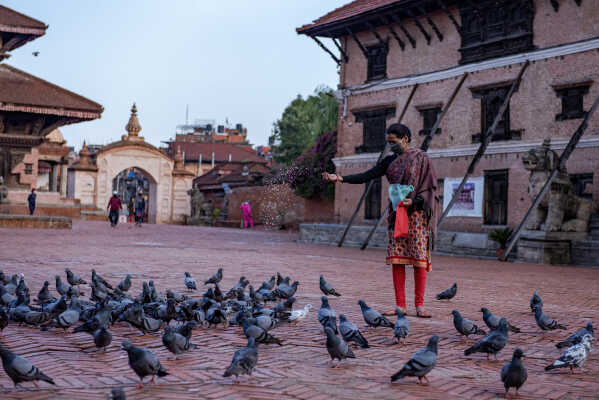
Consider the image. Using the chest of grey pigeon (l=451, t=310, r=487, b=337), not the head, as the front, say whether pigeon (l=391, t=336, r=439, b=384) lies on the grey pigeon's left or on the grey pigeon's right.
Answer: on the grey pigeon's left

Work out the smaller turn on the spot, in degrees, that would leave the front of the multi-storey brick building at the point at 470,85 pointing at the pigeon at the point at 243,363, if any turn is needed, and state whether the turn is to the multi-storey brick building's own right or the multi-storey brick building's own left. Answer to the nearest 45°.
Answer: approximately 45° to the multi-storey brick building's own left

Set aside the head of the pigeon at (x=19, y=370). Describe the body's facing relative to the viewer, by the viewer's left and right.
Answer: facing to the left of the viewer

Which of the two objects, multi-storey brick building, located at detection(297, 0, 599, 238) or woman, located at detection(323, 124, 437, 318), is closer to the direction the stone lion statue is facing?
the woman

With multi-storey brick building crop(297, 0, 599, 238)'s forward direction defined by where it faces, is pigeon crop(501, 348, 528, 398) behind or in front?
in front

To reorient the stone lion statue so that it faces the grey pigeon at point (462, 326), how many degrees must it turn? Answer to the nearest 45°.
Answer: approximately 45° to its left

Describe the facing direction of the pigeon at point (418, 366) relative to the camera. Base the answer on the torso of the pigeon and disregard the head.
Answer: to the viewer's right

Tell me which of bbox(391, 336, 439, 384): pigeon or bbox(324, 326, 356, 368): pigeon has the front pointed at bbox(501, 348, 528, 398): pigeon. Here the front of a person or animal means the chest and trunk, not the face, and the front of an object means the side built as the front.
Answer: bbox(391, 336, 439, 384): pigeon
